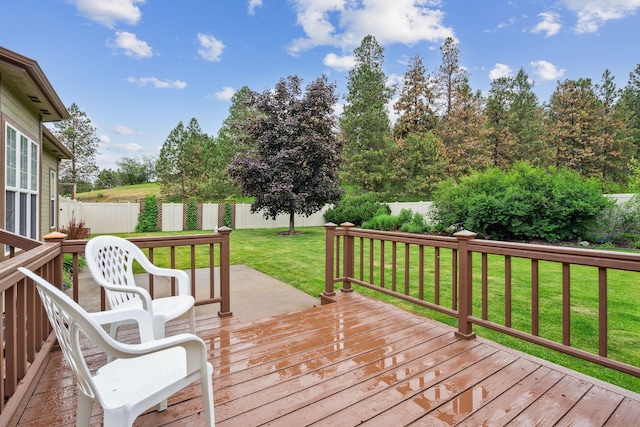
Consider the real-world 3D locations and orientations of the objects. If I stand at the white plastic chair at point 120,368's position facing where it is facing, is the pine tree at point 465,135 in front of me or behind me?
in front

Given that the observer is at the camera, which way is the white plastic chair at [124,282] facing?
facing the viewer and to the right of the viewer

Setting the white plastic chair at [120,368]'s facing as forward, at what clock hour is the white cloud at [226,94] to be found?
The white cloud is roughly at 11 o'clock from the white plastic chair.

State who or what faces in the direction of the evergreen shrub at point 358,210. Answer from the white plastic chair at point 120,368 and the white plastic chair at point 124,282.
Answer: the white plastic chair at point 120,368

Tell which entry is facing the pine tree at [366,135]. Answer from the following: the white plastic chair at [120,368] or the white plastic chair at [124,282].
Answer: the white plastic chair at [120,368]

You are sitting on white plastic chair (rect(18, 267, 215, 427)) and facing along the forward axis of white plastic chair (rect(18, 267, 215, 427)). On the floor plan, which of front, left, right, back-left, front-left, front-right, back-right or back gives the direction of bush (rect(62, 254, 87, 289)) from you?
front-left

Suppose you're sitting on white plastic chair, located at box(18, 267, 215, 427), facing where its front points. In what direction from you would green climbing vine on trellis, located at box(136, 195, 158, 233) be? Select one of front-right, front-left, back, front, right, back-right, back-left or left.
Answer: front-left

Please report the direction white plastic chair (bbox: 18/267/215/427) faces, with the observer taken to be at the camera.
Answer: facing away from the viewer and to the right of the viewer

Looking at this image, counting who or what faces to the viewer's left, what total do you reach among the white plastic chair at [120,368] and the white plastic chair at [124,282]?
0

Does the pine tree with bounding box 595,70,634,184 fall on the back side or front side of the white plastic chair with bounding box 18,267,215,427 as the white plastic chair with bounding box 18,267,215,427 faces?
on the front side

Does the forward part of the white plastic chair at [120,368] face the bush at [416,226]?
yes

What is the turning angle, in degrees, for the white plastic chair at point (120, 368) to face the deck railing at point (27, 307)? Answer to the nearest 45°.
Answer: approximately 90° to its left
